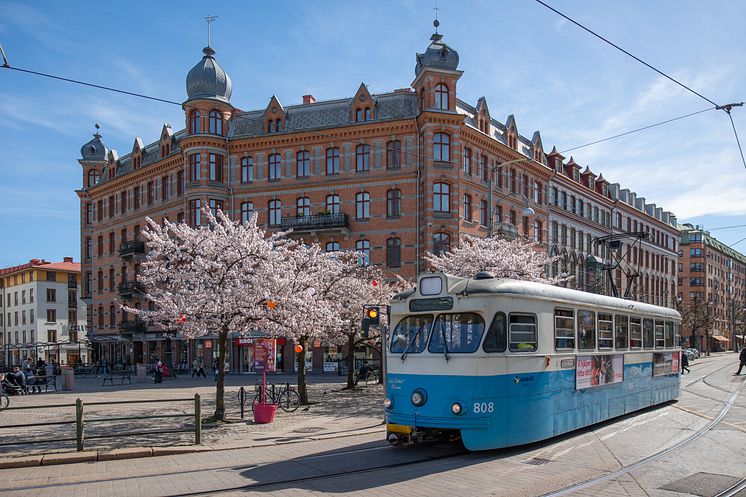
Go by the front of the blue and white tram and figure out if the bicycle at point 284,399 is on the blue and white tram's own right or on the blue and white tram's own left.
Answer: on the blue and white tram's own right

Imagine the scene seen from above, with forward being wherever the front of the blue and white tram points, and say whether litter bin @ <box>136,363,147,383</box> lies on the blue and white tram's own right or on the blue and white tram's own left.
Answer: on the blue and white tram's own right

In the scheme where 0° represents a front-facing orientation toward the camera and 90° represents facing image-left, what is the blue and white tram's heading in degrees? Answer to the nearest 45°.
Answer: approximately 45°

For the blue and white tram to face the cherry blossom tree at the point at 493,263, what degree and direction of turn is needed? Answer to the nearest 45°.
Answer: approximately 135° to its right

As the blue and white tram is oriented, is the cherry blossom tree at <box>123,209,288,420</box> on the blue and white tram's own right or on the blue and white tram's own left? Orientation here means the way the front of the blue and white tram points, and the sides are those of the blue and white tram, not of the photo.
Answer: on the blue and white tram's own right
